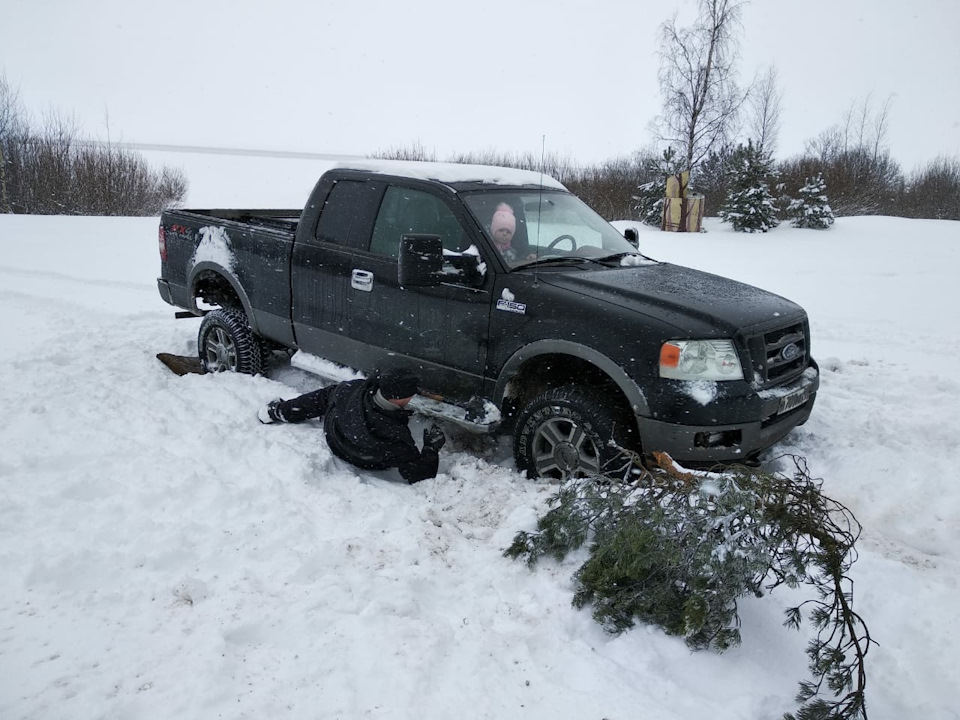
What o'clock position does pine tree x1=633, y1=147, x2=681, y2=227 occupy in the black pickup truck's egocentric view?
The pine tree is roughly at 8 o'clock from the black pickup truck.

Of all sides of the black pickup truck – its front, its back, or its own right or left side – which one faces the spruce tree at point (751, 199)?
left

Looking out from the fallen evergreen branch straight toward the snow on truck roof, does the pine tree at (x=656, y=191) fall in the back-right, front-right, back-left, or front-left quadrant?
front-right

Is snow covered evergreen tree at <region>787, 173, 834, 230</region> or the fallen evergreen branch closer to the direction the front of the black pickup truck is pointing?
the fallen evergreen branch

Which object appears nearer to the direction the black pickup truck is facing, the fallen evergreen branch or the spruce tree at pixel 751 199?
the fallen evergreen branch

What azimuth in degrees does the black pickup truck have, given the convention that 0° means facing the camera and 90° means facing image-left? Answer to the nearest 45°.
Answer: approximately 315°

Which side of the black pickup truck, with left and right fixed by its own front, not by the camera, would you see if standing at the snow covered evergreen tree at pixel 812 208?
left
